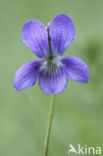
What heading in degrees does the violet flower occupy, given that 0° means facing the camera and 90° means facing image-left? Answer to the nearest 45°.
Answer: approximately 0°
